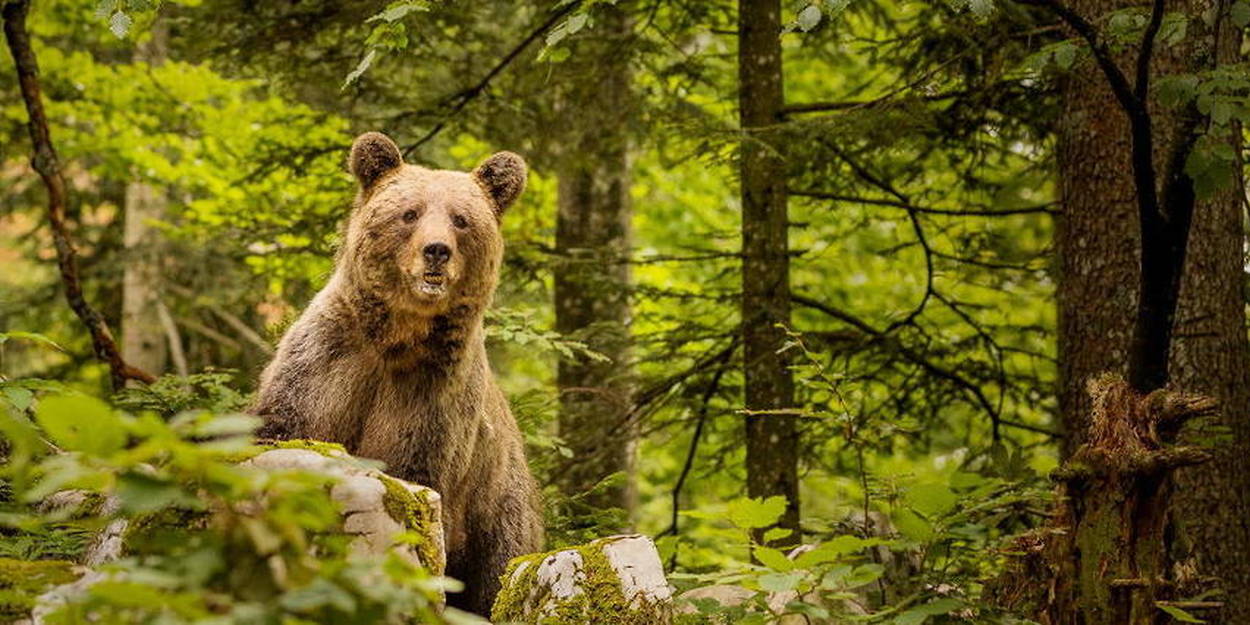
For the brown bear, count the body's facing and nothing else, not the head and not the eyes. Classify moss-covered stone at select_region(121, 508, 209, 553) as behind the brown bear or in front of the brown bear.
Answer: in front

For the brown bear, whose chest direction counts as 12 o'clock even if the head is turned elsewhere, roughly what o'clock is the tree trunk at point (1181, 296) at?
The tree trunk is roughly at 9 o'clock from the brown bear.

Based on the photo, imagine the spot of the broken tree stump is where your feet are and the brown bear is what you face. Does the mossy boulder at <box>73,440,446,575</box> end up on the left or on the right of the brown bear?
left

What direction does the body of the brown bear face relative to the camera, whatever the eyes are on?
toward the camera

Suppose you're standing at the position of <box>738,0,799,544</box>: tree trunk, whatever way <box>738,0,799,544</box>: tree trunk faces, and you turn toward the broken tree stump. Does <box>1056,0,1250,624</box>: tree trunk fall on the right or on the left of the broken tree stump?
left

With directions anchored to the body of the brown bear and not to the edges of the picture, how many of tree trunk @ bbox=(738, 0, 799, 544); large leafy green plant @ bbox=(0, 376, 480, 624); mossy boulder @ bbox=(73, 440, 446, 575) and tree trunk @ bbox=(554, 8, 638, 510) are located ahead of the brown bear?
2

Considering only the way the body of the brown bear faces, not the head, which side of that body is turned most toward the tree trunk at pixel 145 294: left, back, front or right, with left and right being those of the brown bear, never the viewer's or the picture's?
back

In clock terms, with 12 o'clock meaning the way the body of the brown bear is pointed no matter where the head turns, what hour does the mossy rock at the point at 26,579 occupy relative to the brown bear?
The mossy rock is roughly at 1 o'clock from the brown bear.

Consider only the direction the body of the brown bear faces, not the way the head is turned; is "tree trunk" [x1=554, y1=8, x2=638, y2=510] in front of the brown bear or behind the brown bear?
behind

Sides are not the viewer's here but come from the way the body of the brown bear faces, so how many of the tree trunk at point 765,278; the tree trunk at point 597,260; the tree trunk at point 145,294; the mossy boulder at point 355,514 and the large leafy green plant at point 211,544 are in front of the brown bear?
2

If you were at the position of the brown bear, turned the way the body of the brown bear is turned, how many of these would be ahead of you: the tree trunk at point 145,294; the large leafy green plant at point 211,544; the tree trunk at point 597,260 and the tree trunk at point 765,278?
1

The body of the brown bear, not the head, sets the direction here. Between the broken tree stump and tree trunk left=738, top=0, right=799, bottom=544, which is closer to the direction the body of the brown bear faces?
the broken tree stump

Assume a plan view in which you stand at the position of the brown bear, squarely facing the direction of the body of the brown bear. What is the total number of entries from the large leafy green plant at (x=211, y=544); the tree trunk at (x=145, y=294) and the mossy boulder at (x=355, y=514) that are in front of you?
2

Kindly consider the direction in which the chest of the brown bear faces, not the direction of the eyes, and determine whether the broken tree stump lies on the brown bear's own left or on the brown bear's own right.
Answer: on the brown bear's own left
